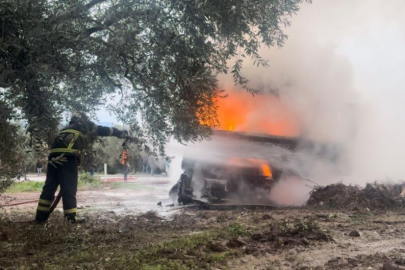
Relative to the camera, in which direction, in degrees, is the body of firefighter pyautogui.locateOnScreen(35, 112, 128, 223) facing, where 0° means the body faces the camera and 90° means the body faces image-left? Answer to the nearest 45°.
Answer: approximately 225°
